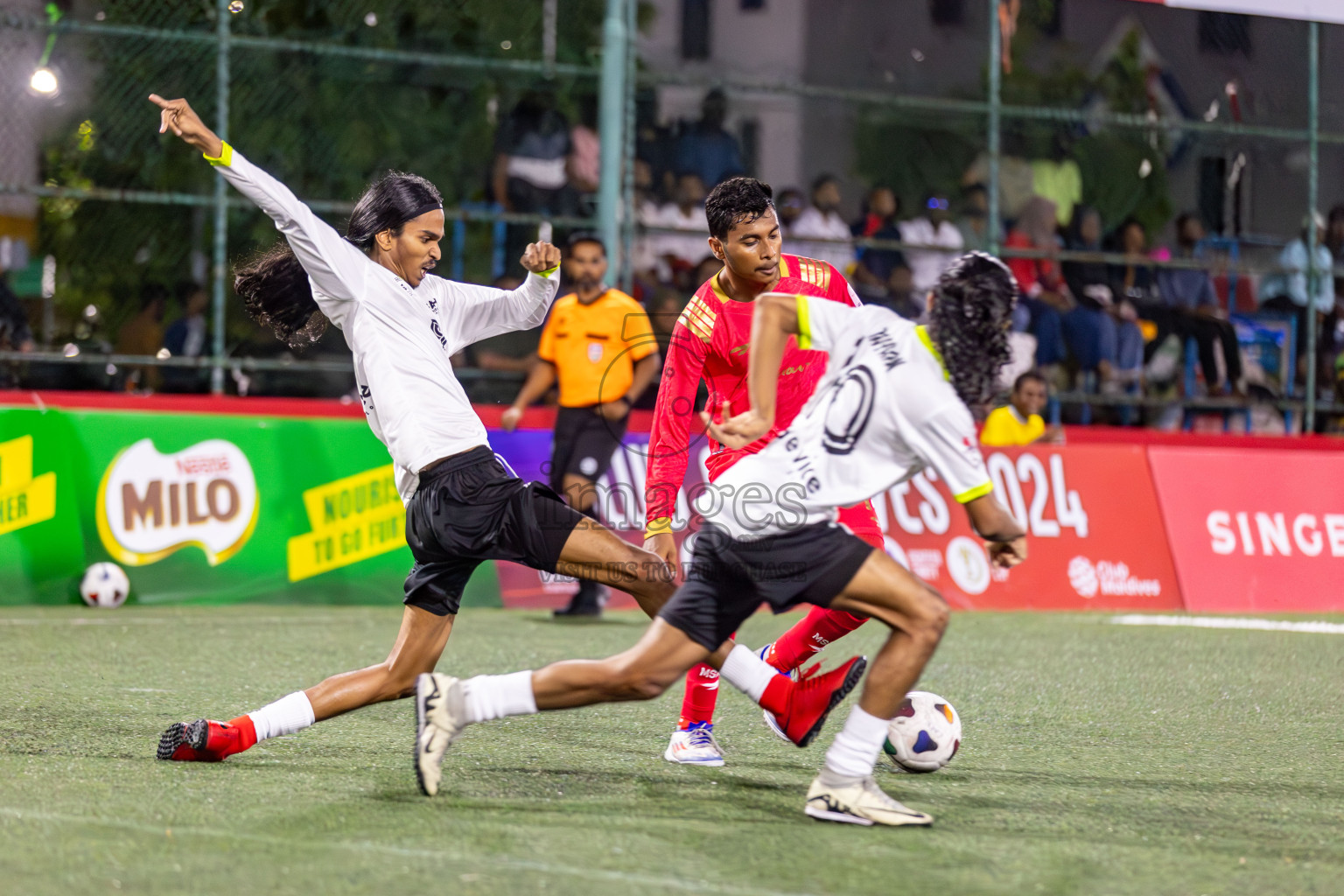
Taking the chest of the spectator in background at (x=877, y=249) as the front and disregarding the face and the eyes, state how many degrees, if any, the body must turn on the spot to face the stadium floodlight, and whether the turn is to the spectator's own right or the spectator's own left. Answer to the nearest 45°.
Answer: approximately 45° to the spectator's own right

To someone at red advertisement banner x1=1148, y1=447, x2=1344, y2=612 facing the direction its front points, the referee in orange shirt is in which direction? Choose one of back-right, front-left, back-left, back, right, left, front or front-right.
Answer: front-right

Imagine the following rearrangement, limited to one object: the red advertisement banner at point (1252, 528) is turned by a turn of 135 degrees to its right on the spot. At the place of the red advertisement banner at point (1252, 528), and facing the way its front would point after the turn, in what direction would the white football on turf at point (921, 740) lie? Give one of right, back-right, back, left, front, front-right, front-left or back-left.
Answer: back-left

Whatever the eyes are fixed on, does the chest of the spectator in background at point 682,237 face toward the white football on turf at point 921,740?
yes

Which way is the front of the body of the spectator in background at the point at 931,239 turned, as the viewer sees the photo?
toward the camera

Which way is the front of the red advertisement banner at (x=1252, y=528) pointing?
toward the camera

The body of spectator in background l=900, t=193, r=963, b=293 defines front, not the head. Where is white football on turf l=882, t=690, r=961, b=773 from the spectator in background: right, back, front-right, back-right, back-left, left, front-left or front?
front

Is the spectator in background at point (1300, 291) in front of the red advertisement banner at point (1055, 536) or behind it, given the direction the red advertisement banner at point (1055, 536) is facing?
behind
